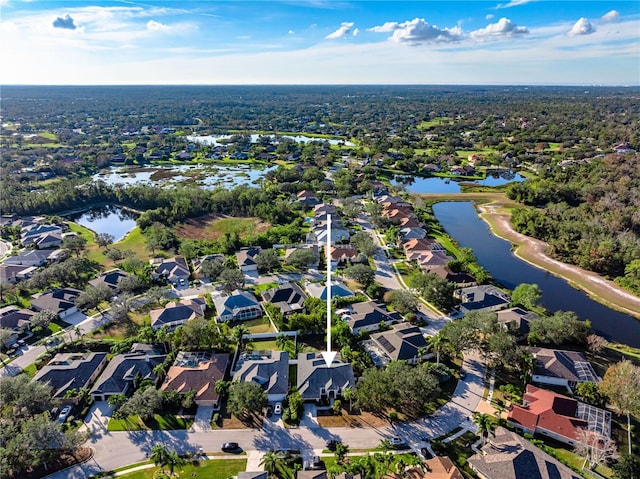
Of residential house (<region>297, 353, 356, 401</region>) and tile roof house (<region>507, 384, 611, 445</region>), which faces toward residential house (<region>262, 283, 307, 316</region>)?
the tile roof house

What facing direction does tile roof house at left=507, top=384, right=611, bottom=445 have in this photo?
to the viewer's left

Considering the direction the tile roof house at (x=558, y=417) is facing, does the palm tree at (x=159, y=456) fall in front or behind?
in front

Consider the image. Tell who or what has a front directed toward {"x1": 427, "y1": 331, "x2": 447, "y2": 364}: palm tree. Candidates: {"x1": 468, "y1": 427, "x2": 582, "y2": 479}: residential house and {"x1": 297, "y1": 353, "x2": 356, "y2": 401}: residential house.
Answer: {"x1": 468, "y1": 427, "x2": 582, "y2": 479}: residential house

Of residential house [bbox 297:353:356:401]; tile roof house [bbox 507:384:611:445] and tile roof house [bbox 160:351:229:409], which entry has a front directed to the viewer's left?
tile roof house [bbox 507:384:611:445]

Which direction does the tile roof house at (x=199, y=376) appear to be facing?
toward the camera

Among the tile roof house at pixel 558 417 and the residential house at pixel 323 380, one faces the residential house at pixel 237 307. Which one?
the tile roof house

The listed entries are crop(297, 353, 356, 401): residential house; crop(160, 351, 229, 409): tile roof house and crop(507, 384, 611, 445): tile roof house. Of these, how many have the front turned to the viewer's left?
1

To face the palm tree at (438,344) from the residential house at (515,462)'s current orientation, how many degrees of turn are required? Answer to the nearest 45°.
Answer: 0° — it already faces it

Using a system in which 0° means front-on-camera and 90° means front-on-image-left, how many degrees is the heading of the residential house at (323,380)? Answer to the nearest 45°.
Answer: approximately 0°

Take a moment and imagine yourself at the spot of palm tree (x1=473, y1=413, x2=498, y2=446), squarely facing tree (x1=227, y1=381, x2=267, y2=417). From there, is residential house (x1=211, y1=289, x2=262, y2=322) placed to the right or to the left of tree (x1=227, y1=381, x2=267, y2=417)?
right

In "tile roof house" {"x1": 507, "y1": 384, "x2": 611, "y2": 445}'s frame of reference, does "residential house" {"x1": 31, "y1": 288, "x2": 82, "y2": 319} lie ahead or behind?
ahead

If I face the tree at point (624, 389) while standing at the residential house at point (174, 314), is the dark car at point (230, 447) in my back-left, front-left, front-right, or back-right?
front-right

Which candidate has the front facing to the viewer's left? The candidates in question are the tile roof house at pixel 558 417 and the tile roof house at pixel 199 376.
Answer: the tile roof house at pixel 558 417

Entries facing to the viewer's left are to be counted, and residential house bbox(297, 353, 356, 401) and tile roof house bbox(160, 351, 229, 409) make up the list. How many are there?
0
